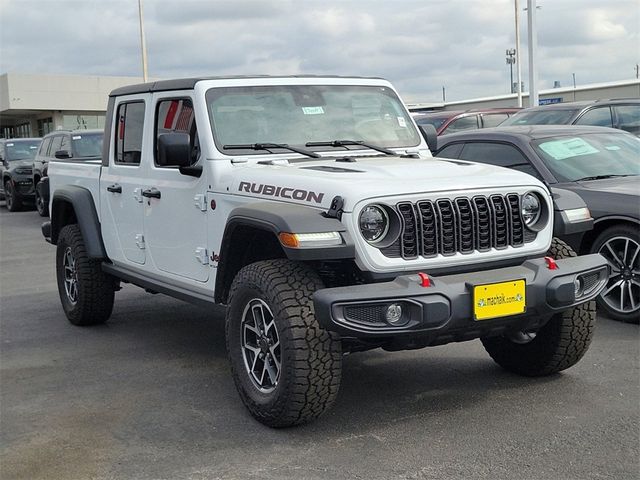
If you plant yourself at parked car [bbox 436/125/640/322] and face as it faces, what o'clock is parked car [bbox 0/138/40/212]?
parked car [bbox 0/138/40/212] is roughly at 6 o'clock from parked car [bbox 436/125/640/322].

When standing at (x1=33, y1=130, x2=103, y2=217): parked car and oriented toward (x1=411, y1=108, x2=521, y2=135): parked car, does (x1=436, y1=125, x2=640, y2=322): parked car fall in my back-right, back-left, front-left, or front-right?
front-right

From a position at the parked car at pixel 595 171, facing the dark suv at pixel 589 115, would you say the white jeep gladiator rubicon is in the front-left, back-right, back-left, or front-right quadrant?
back-left

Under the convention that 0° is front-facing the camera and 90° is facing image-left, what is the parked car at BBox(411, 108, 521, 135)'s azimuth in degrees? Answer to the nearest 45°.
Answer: approximately 45°

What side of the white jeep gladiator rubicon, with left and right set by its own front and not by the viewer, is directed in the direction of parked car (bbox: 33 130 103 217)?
back

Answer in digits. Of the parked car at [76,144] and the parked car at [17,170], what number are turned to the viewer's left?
0

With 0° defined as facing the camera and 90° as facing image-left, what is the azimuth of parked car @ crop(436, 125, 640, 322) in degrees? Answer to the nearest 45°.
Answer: approximately 315°

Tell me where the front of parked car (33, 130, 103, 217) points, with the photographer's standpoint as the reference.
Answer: facing the viewer and to the right of the viewer

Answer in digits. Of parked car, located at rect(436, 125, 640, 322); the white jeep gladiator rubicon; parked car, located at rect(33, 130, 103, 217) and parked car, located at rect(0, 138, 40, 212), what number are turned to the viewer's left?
0

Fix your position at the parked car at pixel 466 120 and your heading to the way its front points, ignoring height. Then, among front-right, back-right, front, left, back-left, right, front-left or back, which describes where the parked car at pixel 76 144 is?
front-right

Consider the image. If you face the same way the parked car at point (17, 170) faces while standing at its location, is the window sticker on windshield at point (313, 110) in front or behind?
in front

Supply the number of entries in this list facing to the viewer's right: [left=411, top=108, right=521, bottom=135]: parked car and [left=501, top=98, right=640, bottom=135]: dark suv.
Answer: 0

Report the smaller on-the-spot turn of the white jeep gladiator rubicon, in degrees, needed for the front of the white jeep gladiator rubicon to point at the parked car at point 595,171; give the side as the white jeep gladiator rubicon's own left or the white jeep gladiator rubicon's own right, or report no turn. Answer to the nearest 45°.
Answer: approximately 90° to the white jeep gladiator rubicon's own left

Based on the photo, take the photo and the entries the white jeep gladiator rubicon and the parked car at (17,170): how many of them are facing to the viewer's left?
0

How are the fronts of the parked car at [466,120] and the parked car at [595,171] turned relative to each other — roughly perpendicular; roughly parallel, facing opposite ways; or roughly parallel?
roughly perpendicular
